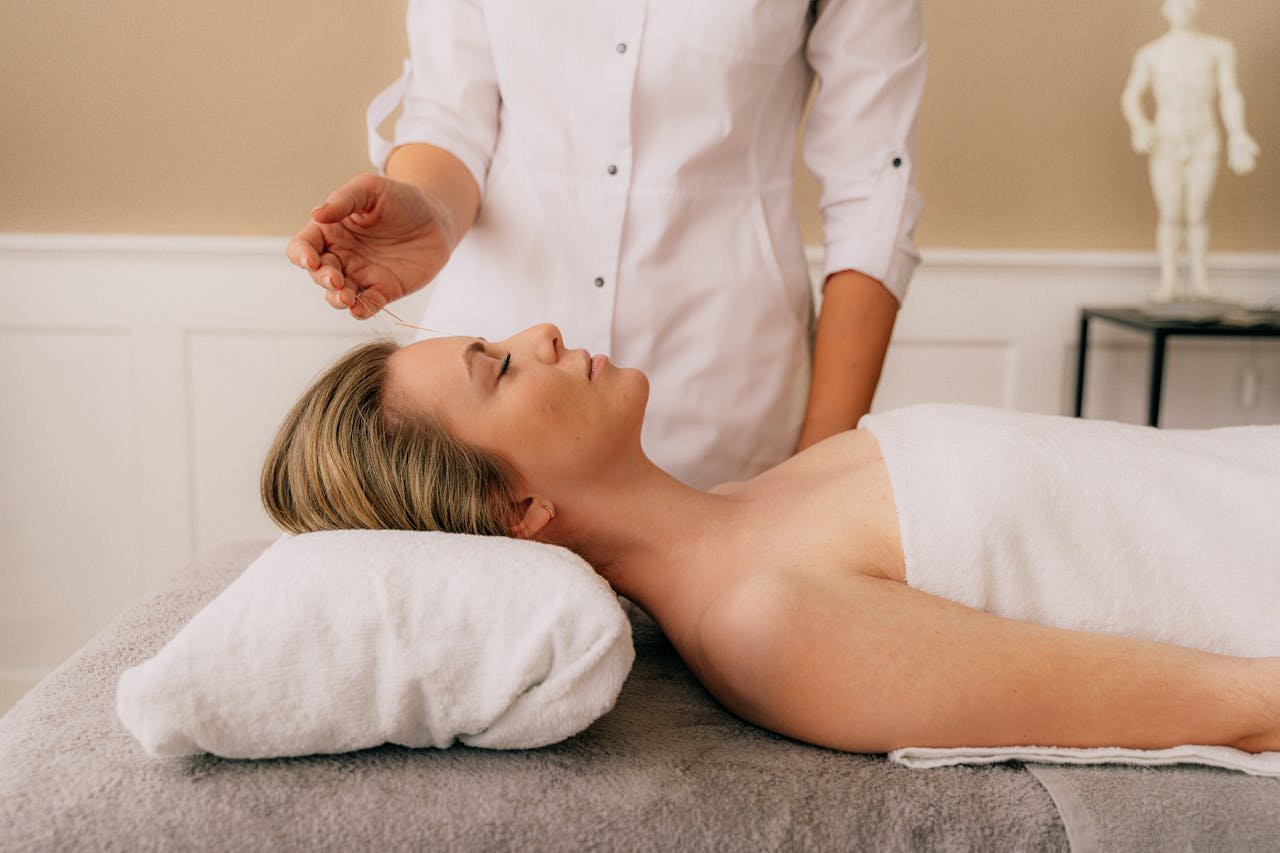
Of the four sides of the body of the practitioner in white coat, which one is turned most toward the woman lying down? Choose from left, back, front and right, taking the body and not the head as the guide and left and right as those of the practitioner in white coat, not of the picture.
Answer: front

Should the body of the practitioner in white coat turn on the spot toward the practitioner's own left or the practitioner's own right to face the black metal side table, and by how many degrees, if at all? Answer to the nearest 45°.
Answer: approximately 135° to the practitioner's own left

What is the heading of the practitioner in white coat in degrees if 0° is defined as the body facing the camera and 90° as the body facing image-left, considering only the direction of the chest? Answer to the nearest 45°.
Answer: approximately 0°

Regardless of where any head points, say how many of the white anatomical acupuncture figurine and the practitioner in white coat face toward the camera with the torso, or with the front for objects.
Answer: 2

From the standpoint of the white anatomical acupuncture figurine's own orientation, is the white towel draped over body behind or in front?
in front

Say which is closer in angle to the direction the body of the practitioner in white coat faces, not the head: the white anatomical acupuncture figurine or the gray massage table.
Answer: the gray massage table

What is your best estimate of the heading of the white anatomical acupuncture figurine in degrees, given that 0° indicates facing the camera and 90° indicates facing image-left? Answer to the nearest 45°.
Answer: approximately 0°

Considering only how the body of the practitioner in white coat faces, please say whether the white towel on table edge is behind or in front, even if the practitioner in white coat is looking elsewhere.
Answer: in front

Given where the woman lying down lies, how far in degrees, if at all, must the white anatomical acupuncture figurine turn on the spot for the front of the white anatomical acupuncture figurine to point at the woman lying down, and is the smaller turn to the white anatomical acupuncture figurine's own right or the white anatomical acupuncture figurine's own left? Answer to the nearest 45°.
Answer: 0° — it already faces them

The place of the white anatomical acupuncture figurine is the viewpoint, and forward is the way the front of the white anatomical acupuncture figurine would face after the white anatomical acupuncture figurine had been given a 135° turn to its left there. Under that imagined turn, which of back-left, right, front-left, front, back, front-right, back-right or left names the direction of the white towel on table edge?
back-right
